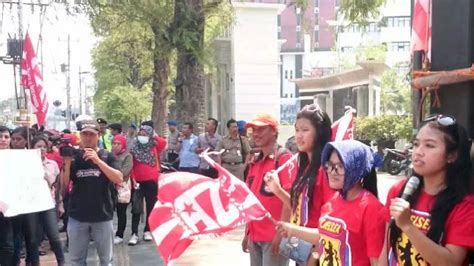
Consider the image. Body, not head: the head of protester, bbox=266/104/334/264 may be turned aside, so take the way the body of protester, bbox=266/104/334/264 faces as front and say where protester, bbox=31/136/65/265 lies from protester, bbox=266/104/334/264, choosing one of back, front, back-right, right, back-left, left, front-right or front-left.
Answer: right

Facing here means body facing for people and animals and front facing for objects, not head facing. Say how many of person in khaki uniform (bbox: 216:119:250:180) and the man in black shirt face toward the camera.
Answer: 2

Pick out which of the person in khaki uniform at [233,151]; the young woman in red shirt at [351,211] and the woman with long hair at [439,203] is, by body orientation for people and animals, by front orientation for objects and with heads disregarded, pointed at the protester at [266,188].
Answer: the person in khaki uniform at [233,151]

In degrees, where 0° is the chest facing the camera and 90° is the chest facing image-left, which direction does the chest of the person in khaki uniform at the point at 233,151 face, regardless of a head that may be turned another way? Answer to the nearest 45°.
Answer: approximately 0°

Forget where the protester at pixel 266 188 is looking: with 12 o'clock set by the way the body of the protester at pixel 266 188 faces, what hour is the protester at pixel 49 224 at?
the protester at pixel 49 224 is roughly at 3 o'clock from the protester at pixel 266 188.

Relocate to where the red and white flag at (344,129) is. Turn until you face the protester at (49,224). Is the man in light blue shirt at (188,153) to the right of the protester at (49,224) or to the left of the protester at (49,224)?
right

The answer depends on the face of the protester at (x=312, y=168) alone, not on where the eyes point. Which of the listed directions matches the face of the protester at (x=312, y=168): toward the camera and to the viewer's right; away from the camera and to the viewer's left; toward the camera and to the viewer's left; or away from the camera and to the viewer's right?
toward the camera and to the viewer's left

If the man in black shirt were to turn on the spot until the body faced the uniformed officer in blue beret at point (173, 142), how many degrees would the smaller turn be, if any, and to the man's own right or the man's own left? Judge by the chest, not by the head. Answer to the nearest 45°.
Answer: approximately 180°

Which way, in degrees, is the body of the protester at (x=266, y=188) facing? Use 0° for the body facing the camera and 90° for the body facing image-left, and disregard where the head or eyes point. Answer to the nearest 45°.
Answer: approximately 45°

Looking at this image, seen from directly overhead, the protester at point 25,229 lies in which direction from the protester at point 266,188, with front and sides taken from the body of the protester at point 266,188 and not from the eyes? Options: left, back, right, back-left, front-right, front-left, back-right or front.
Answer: right

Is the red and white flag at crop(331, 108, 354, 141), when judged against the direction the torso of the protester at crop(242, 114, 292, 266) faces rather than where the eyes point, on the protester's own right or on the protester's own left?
on the protester's own left

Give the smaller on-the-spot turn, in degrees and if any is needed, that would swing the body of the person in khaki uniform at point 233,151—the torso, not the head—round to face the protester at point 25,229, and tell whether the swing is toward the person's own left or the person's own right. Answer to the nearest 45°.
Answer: approximately 45° to the person's own right

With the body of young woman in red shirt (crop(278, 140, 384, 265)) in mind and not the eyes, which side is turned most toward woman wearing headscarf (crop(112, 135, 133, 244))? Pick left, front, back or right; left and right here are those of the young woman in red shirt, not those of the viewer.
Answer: right
